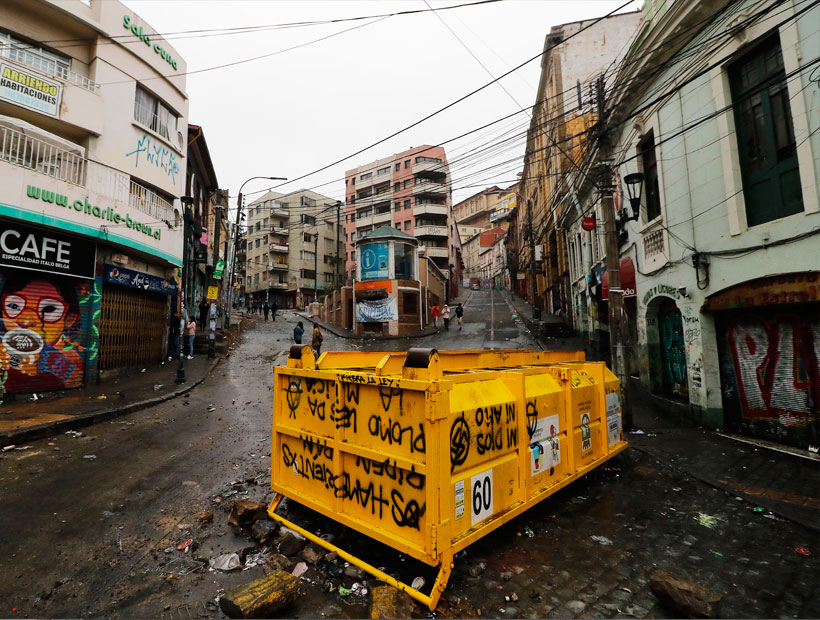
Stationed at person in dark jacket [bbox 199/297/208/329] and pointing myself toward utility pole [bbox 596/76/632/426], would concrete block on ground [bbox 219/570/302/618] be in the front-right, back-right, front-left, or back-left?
front-right

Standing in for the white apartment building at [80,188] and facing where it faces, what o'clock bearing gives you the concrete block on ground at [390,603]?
The concrete block on ground is roughly at 1 o'clock from the white apartment building.

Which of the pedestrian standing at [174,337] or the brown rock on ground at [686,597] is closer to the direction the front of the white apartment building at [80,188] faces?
the brown rock on ground

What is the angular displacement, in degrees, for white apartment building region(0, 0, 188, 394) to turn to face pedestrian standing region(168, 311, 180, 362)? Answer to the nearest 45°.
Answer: approximately 90° to its left

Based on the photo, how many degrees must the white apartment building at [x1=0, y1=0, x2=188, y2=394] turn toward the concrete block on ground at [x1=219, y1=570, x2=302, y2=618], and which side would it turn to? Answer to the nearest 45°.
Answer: approximately 45° to its right

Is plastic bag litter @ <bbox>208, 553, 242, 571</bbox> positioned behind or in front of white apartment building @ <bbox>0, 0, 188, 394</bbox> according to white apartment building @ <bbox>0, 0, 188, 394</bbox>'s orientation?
in front

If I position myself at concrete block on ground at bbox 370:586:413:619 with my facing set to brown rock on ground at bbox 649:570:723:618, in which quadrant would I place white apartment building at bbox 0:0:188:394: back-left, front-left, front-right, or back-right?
back-left

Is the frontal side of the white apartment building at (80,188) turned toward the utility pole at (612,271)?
yes

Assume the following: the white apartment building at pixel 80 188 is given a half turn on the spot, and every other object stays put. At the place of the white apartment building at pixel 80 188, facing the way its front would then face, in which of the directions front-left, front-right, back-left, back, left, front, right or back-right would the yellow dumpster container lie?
back-left

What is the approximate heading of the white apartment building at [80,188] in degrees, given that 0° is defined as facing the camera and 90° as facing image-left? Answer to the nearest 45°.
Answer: approximately 315°

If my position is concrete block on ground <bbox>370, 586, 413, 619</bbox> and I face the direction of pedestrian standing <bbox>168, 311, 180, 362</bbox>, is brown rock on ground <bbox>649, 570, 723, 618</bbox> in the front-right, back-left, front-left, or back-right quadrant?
back-right

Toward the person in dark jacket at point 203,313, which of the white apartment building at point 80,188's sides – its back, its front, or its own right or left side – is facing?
left

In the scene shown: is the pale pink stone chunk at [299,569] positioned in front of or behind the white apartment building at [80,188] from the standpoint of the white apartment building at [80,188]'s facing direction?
in front
